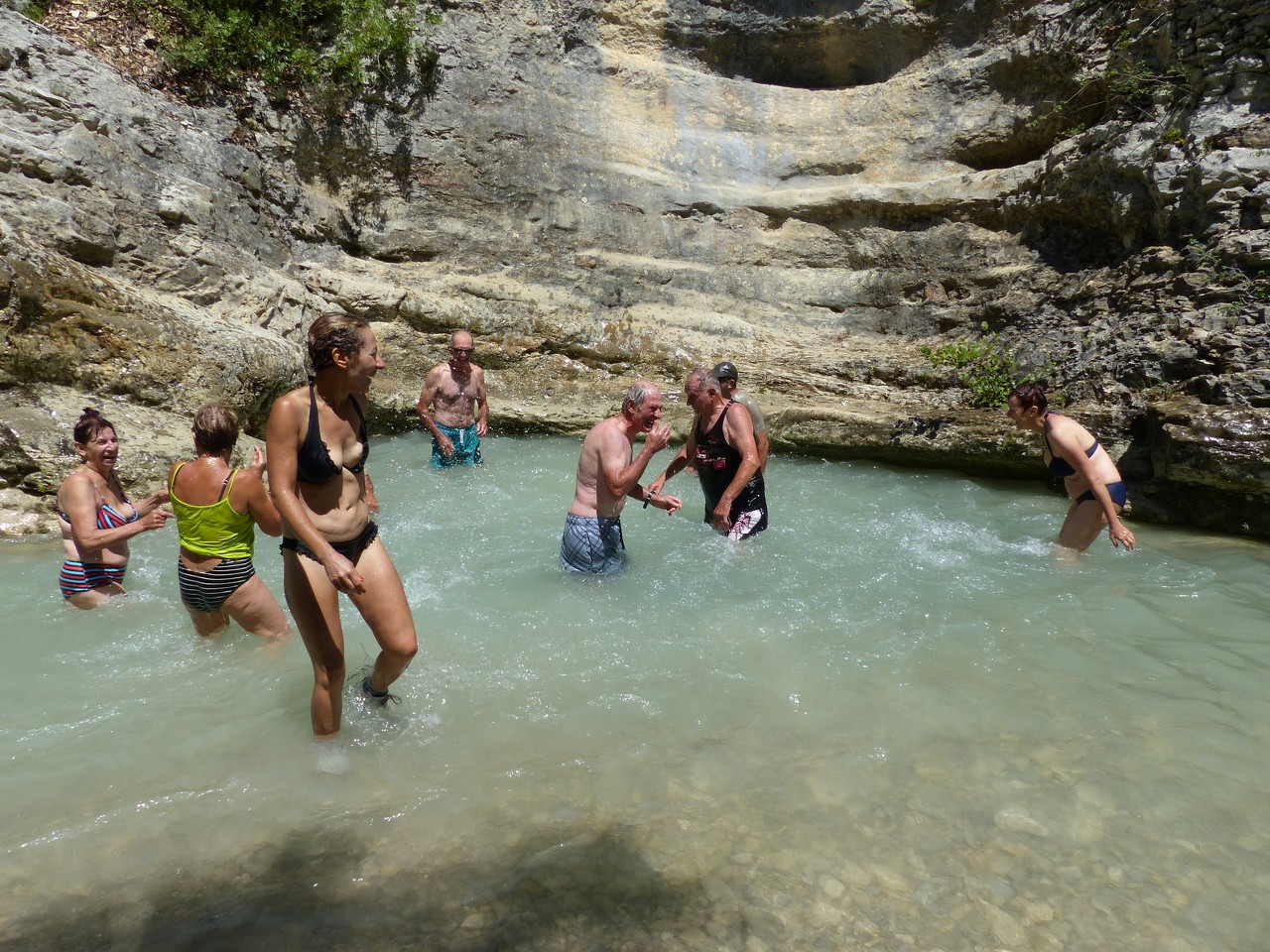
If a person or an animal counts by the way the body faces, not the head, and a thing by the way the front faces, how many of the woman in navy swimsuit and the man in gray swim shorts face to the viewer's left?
1

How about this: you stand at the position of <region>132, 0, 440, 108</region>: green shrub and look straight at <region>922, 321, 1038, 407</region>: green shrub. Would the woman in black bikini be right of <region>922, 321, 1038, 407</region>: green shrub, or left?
right

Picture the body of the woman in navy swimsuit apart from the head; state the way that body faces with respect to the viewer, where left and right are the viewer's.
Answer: facing to the left of the viewer

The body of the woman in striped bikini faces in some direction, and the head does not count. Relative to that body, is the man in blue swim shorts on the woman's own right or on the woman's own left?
on the woman's own left

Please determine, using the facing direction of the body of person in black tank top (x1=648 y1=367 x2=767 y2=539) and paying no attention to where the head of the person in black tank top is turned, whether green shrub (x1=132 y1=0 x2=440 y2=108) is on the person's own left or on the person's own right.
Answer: on the person's own right

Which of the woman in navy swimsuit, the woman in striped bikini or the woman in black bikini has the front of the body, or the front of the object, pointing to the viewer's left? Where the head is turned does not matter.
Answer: the woman in navy swimsuit

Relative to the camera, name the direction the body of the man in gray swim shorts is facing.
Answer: to the viewer's right

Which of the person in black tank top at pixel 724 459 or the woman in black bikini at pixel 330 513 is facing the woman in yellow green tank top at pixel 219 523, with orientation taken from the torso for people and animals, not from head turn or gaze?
the person in black tank top

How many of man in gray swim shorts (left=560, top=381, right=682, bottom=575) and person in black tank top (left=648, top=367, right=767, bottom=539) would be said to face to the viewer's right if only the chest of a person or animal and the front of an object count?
1

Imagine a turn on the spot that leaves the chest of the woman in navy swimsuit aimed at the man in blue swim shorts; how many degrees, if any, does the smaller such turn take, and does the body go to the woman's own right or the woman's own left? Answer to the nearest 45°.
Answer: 0° — they already face them

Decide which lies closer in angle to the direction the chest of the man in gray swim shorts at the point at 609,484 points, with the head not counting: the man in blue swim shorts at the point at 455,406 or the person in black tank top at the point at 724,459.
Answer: the person in black tank top

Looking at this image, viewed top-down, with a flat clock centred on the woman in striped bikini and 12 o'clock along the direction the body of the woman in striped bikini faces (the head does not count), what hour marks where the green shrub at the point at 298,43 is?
The green shrub is roughly at 8 o'clock from the woman in striped bikini.

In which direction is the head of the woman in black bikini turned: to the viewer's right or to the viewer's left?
to the viewer's right

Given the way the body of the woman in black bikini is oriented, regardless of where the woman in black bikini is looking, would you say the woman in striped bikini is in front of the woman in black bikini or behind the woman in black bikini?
behind

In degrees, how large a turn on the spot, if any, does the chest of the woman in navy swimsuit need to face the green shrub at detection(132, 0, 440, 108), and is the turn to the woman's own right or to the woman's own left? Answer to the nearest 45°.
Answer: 0° — they already face it

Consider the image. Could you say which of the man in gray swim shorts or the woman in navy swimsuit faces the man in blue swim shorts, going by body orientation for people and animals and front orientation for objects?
the woman in navy swimsuit
